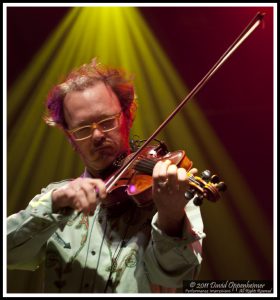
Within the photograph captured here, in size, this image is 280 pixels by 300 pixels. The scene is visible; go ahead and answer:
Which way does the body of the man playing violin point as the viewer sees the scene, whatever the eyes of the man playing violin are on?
toward the camera
